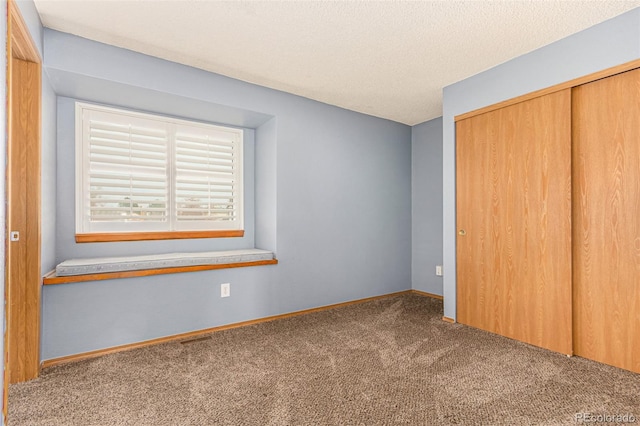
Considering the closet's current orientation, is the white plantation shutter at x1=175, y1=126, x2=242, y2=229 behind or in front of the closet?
in front

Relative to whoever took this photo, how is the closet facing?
facing the viewer and to the left of the viewer

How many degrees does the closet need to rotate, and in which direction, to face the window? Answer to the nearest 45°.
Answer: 0° — it already faces it
